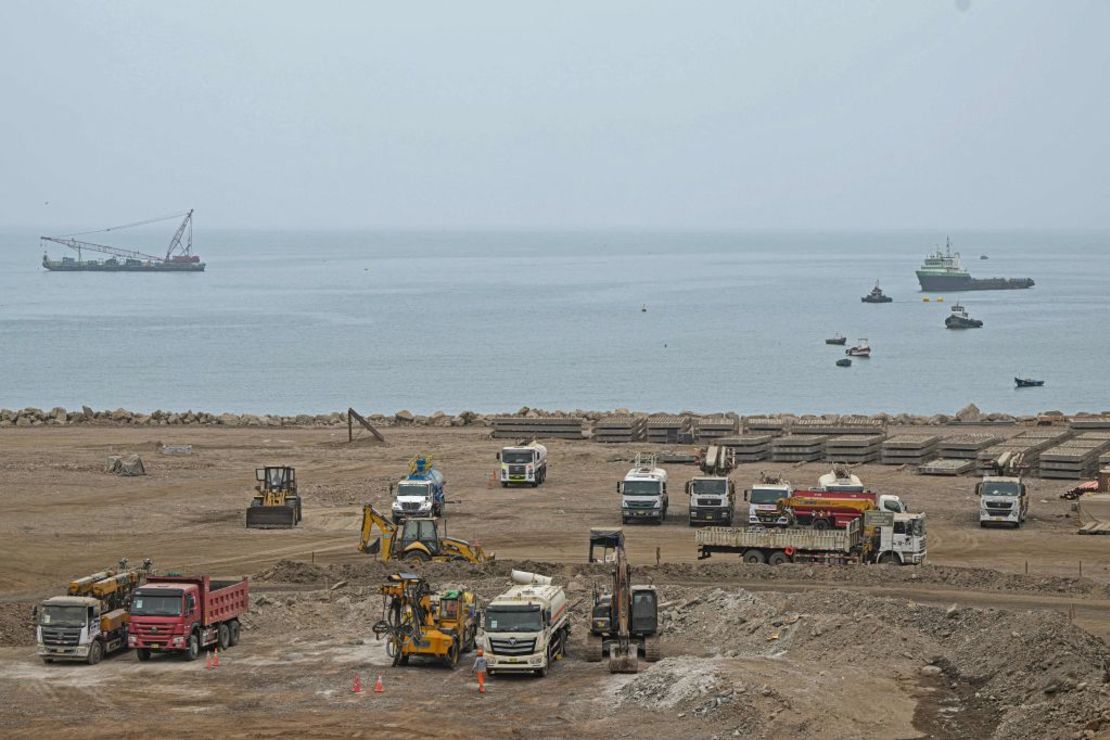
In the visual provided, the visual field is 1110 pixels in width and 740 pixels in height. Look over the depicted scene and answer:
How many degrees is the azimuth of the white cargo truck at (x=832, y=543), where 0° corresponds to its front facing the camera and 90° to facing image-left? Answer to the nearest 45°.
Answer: approximately 270°

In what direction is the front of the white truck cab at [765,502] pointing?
toward the camera

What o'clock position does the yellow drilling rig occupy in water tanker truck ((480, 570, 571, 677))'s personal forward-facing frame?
The yellow drilling rig is roughly at 4 o'clock from the water tanker truck.

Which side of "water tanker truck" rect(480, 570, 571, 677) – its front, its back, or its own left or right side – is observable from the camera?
front

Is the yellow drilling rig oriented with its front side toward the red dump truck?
no

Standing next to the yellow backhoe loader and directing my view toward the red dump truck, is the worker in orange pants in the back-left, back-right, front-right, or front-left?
front-left

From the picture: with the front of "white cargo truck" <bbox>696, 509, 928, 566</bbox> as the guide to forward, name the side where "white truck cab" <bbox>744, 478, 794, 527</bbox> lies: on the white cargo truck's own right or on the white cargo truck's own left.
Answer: on the white cargo truck's own left

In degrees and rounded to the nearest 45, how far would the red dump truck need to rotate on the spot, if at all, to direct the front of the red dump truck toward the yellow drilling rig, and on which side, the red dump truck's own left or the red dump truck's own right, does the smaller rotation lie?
approximately 135° to the red dump truck's own left

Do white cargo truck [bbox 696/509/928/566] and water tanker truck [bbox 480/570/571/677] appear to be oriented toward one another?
no

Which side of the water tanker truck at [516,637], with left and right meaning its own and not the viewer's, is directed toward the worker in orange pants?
front

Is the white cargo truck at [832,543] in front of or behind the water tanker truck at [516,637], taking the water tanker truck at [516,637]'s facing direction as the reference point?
behind

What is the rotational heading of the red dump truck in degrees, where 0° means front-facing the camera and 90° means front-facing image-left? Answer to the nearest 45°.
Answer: approximately 45°

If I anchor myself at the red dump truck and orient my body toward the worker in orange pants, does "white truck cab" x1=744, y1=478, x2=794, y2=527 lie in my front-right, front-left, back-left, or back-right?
front-left

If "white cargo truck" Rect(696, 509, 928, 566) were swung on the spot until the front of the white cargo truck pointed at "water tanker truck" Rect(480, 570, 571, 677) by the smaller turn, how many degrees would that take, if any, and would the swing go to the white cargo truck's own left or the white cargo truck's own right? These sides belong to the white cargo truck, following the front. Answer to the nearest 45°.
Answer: approximately 135° to the white cargo truck's own right

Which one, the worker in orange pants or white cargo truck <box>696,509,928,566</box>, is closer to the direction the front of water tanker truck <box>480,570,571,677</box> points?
the worker in orange pants

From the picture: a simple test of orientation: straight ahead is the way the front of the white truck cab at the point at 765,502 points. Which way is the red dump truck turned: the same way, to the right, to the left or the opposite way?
the same way
